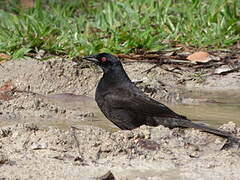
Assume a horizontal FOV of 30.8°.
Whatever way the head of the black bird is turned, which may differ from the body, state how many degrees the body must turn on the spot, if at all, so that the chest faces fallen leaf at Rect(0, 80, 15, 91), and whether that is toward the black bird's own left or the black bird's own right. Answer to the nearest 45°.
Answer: approximately 45° to the black bird's own right

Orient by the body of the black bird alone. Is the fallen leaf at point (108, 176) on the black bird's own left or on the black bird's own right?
on the black bird's own left

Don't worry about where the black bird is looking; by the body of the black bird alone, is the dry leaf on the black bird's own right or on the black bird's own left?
on the black bird's own right

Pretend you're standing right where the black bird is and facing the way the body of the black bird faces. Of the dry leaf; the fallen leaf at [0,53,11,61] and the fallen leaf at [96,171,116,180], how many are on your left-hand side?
1

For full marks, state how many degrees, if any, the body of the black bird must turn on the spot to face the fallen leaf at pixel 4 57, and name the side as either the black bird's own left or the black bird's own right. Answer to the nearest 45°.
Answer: approximately 45° to the black bird's own right

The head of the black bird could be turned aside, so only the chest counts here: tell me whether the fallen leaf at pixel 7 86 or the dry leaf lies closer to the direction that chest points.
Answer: the fallen leaf

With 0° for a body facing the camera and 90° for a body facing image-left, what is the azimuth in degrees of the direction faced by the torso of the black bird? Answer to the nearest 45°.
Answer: approximately 90°
